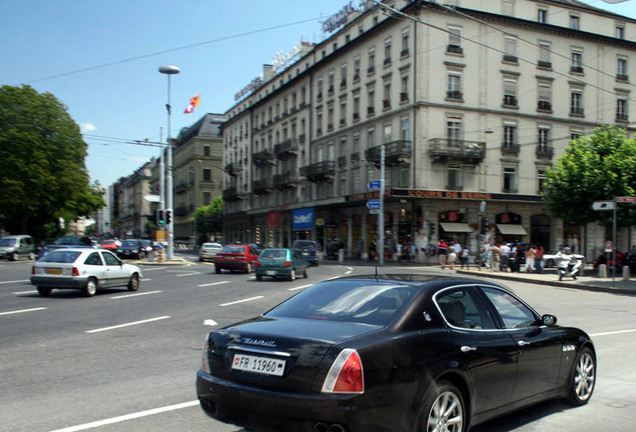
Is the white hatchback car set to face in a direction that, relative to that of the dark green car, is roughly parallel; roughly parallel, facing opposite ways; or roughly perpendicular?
roughly parallel

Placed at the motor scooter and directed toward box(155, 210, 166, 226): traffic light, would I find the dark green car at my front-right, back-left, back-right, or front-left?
front-left

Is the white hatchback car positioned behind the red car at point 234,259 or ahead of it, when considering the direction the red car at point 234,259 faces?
behind

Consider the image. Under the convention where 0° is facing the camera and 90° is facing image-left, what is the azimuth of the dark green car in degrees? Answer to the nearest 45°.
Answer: approximately 225°

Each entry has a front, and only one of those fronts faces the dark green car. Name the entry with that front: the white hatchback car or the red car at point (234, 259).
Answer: the white hatchback car

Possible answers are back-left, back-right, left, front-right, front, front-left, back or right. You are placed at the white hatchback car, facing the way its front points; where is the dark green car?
front

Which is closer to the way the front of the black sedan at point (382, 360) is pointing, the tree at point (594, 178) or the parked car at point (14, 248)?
the tree

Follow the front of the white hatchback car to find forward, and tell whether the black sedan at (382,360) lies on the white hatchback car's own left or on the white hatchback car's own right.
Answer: on the white hatchback car's own right

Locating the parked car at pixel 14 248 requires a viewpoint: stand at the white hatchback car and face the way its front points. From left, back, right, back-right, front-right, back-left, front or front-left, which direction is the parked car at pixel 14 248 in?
front-left

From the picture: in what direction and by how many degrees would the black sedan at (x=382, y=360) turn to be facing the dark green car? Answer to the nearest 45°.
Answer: approximately 45° to its left

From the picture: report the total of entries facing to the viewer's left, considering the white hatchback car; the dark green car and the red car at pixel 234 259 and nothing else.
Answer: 0

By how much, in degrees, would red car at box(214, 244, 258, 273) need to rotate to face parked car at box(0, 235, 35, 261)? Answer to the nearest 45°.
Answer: approximately 90° to its left

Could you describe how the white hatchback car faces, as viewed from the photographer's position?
facing away from the viewer and to the right of the viewer
